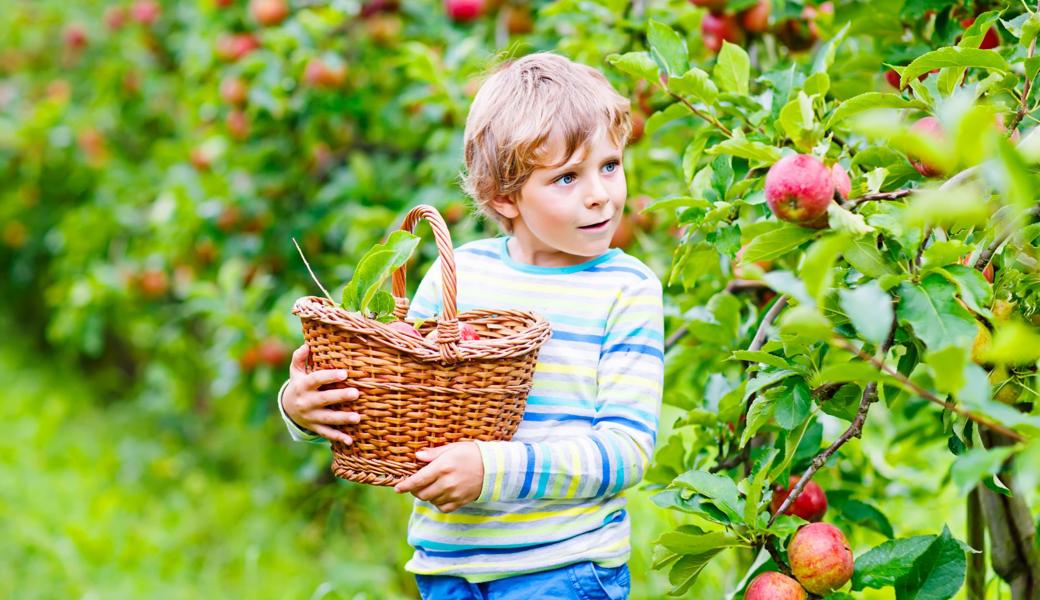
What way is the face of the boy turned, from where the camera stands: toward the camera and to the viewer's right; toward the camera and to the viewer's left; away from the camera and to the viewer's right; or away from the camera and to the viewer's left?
toward the camera and to the viewer's right

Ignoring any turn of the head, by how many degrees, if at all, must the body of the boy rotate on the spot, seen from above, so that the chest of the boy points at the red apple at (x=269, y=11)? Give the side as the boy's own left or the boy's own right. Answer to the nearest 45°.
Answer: approximately 135° to the boy's own right

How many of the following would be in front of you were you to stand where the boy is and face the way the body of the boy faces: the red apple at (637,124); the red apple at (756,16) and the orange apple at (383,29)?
0

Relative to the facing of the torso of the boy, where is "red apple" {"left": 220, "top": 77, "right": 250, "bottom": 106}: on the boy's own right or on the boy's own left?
on the boy's own right

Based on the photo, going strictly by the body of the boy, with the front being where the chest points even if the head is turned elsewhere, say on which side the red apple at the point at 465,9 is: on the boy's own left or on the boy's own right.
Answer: on the boy's own right

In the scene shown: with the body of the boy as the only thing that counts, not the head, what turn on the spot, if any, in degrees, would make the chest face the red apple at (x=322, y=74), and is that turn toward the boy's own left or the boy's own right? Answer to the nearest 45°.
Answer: approximately 135° to the boy's own right

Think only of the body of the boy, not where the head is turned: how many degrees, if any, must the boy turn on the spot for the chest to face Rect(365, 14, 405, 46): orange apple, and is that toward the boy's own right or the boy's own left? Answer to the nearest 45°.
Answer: approximately 135° to the boy's own right
